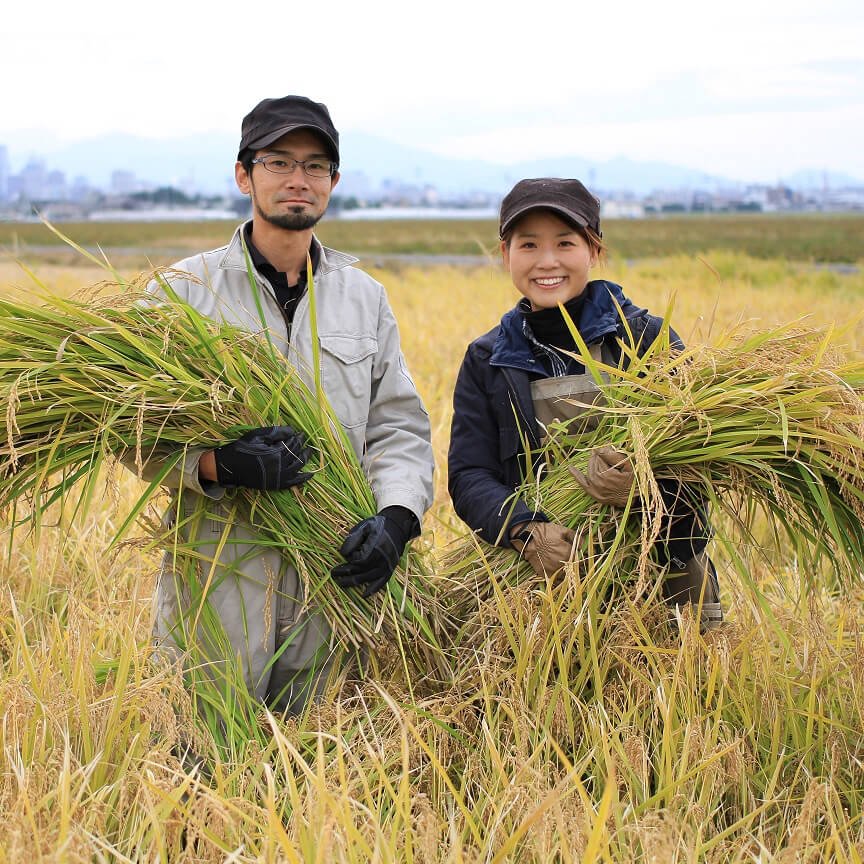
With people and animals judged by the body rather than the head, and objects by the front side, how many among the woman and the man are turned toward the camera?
2

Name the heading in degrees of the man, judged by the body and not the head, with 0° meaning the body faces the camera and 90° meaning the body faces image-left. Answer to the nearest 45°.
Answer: approximately 0°

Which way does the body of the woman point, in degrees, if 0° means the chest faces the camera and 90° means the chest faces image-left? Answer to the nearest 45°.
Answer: approximately 0°
